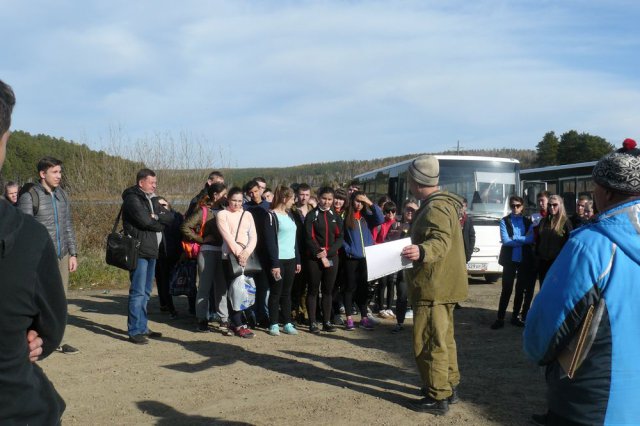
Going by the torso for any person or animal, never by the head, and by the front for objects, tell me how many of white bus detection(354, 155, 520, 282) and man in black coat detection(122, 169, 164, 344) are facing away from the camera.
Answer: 0

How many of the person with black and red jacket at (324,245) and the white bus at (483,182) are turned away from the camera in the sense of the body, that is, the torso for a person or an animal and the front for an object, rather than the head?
0

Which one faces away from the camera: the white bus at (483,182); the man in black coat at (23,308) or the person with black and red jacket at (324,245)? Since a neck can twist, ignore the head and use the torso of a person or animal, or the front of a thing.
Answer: the man in black coat

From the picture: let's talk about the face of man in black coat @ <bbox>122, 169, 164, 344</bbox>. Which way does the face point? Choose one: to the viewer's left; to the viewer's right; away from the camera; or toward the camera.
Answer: to the viewer's right

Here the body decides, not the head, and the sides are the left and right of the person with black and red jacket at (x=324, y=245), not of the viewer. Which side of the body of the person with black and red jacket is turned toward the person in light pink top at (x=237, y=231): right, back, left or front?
right

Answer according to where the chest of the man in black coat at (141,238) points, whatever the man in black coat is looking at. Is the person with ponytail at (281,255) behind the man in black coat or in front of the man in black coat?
in front

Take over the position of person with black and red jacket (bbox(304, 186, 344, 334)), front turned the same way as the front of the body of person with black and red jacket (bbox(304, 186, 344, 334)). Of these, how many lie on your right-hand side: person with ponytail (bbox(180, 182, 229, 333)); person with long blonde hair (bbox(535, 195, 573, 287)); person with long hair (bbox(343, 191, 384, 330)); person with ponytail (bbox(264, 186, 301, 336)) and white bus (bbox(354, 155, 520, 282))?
2

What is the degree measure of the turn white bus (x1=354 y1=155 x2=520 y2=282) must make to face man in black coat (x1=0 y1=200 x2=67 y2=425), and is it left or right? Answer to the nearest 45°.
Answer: approximately 45° to its right

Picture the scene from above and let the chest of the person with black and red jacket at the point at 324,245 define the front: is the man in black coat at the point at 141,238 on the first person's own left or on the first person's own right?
on the first person's own right

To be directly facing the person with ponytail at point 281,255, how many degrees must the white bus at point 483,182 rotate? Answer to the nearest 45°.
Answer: approximately 90° to its right

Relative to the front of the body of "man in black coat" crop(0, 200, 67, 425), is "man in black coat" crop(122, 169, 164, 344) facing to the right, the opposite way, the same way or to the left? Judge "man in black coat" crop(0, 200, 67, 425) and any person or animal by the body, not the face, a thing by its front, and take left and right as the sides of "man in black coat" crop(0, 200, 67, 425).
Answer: to the right

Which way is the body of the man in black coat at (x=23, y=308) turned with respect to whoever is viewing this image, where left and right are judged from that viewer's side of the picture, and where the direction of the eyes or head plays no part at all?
facing away from the viewer
